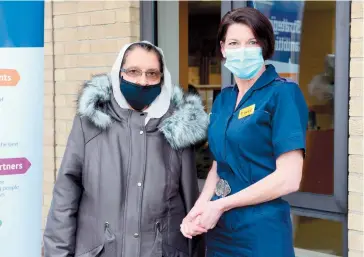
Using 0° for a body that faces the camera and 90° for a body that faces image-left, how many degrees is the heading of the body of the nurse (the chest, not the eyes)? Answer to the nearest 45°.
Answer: approximately 45°

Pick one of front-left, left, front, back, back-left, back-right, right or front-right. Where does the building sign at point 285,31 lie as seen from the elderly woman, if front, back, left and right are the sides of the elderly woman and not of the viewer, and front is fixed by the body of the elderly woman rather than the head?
back-left

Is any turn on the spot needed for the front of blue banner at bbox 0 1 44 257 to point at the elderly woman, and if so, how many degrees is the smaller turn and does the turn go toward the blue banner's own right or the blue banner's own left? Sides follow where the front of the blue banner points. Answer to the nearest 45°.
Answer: approximately 45° to the blue banner's own left

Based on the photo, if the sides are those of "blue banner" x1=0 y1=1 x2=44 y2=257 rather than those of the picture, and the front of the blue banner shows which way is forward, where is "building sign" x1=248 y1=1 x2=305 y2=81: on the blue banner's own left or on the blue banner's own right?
on the blue banner's own left

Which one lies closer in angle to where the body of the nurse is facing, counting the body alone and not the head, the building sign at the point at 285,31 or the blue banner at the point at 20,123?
the blue banner

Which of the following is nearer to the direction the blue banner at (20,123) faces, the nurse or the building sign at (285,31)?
the nurse

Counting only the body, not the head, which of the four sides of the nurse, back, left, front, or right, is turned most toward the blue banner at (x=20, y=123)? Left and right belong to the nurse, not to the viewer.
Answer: right

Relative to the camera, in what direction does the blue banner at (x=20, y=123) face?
facing the viewer

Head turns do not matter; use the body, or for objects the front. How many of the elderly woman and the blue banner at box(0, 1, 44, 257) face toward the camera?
2
